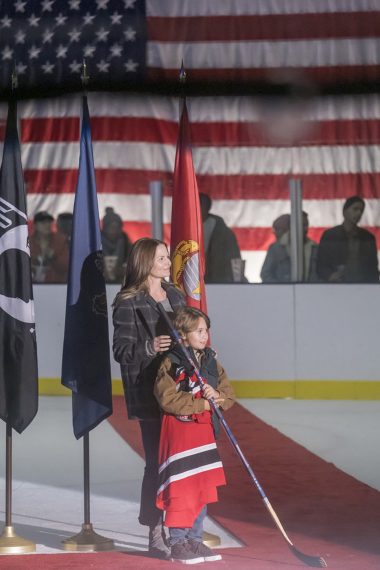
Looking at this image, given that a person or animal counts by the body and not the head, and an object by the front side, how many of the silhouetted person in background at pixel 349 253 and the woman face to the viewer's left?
0

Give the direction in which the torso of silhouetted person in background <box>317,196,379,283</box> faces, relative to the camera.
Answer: toward the camera

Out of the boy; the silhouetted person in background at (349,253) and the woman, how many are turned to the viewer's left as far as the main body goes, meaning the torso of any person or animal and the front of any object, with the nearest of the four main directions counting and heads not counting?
0

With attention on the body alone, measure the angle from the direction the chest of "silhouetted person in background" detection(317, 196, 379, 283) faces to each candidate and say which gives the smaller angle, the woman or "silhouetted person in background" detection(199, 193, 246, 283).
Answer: the woman

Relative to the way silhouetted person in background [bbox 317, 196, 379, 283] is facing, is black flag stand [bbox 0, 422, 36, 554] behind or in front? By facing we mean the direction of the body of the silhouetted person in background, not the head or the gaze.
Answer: in front

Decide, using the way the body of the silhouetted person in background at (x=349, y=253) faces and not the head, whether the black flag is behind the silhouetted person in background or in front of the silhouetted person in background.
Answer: in front

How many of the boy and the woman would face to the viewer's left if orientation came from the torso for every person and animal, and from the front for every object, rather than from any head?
0

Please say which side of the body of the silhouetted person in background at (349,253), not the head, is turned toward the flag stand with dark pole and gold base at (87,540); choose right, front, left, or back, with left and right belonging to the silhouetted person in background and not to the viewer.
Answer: front

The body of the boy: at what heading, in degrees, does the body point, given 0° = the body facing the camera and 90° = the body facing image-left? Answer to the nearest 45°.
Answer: approximately 315°

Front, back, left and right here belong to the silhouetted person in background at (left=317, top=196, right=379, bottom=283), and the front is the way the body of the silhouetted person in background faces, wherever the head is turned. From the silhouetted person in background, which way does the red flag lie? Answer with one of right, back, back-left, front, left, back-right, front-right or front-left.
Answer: front

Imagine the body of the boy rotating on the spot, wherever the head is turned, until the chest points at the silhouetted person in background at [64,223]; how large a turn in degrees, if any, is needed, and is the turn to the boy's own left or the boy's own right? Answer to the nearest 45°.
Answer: approximately 135° to the boy's own left
